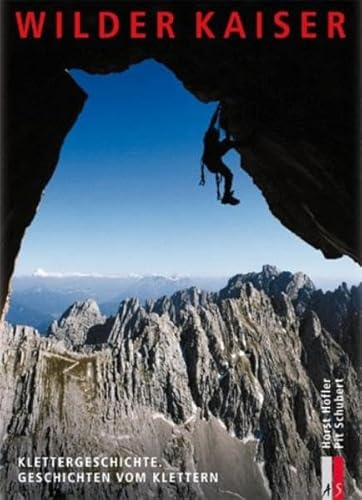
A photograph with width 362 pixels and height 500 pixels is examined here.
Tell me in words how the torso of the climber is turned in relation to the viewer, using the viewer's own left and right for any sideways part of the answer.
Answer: facing to the right of the viewer
